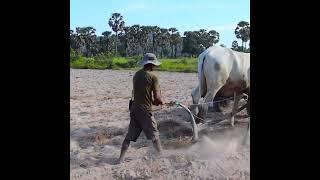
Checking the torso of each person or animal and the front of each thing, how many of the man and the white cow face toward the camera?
0

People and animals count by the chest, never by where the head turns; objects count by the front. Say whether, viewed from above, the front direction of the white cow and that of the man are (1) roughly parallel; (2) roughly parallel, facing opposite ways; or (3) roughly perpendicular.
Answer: roughly parallel
